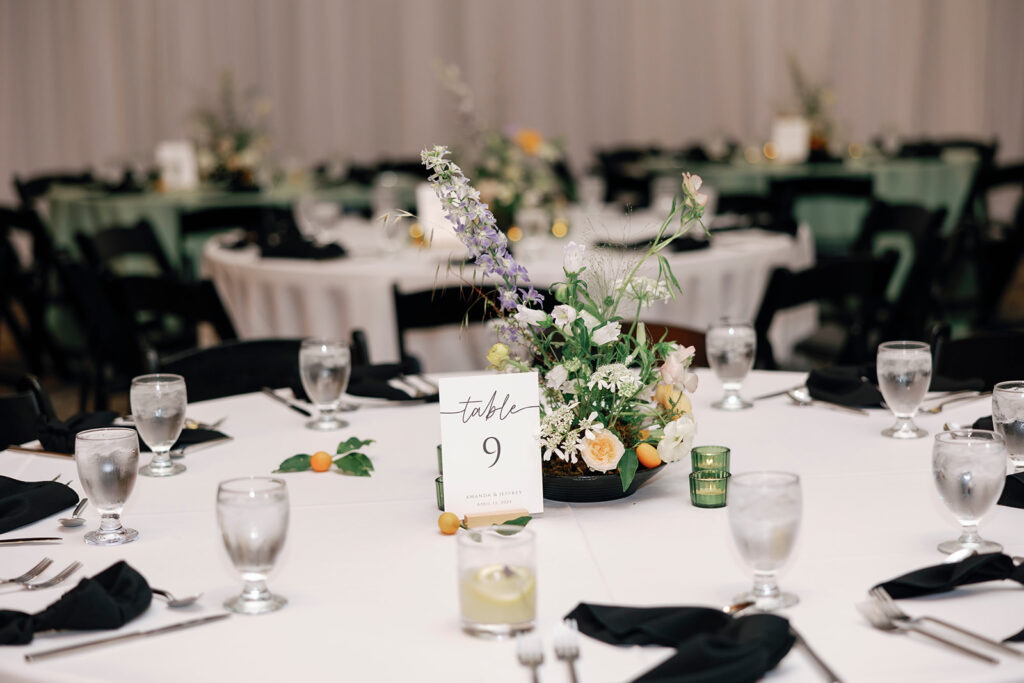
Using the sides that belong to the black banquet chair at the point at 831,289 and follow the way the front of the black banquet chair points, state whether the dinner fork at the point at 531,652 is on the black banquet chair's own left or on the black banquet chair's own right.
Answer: on the black banquet chair's own left

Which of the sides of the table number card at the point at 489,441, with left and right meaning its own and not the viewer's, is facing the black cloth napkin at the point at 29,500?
right

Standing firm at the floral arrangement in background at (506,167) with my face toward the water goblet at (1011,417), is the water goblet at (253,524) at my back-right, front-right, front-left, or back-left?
front-right

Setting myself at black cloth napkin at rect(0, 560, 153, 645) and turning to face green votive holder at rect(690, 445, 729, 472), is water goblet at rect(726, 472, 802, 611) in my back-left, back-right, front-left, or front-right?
front-right

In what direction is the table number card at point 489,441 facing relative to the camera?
toward the camera

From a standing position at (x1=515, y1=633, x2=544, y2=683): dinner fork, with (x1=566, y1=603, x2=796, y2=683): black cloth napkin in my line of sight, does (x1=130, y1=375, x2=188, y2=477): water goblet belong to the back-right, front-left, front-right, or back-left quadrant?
back-left

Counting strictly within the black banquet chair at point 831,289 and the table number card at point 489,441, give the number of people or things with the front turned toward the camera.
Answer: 1

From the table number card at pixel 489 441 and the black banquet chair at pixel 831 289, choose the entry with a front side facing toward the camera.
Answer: the table number card

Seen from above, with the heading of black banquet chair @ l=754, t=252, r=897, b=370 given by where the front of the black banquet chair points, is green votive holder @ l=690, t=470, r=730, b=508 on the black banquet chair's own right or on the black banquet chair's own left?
on the black banquet chair's own left
